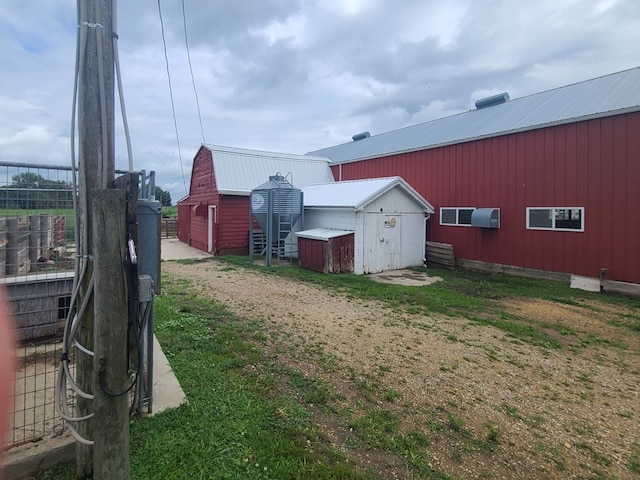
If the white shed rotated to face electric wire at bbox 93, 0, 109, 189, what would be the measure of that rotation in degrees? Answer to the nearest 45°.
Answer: approximately 45° to its right

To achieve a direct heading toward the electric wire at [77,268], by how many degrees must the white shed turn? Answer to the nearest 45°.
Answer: approximately 45° to its right

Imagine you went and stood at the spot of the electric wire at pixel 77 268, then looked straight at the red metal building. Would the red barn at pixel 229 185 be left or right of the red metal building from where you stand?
left

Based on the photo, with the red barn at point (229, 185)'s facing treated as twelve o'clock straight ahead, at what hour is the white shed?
The white shed is roughly at 9 o'clock from the red barn.

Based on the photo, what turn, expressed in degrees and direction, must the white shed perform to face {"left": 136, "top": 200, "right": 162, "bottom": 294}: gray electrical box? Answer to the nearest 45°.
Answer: approximately 45° to its right
